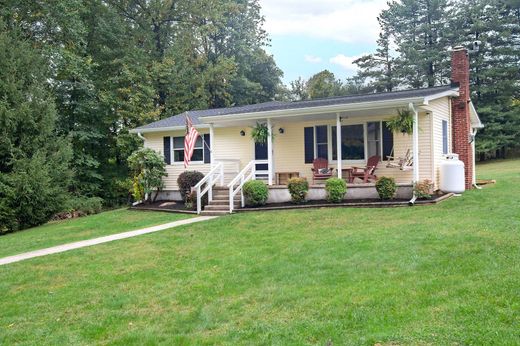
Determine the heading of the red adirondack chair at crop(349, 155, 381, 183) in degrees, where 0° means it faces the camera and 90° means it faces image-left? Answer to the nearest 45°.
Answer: approximately 45°

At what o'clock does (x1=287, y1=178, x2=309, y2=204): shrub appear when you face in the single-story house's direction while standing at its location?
The shrub is roughly at 12 o'clock from the single-story house.

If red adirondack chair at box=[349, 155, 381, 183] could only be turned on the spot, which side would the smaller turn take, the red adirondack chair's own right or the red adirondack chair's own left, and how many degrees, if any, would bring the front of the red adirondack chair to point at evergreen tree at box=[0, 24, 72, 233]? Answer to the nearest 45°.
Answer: approximately 45° to the red adirondack chair's own right

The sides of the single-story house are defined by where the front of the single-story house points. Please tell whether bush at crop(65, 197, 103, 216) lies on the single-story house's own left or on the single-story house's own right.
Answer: on the single-story house's own right

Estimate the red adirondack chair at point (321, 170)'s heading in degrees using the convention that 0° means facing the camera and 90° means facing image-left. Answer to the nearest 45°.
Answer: approximately 315°
